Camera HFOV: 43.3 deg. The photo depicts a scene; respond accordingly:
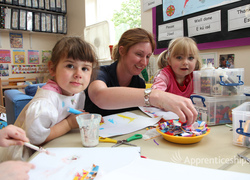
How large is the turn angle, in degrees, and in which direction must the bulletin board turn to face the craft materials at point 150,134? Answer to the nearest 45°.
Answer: approximately 45° to its left

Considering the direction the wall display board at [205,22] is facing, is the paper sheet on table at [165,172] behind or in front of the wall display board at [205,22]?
in front

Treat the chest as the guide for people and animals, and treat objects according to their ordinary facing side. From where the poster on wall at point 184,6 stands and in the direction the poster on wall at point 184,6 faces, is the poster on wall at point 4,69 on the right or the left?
on its right

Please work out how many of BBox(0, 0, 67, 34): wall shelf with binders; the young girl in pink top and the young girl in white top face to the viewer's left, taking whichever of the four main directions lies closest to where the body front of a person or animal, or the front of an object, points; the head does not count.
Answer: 0

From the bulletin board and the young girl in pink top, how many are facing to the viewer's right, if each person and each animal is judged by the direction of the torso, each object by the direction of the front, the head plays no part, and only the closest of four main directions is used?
0

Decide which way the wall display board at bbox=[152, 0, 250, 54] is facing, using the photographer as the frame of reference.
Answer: facing the viewer and to the left of the viewer

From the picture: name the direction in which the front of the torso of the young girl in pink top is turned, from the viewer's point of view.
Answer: toward the camera
